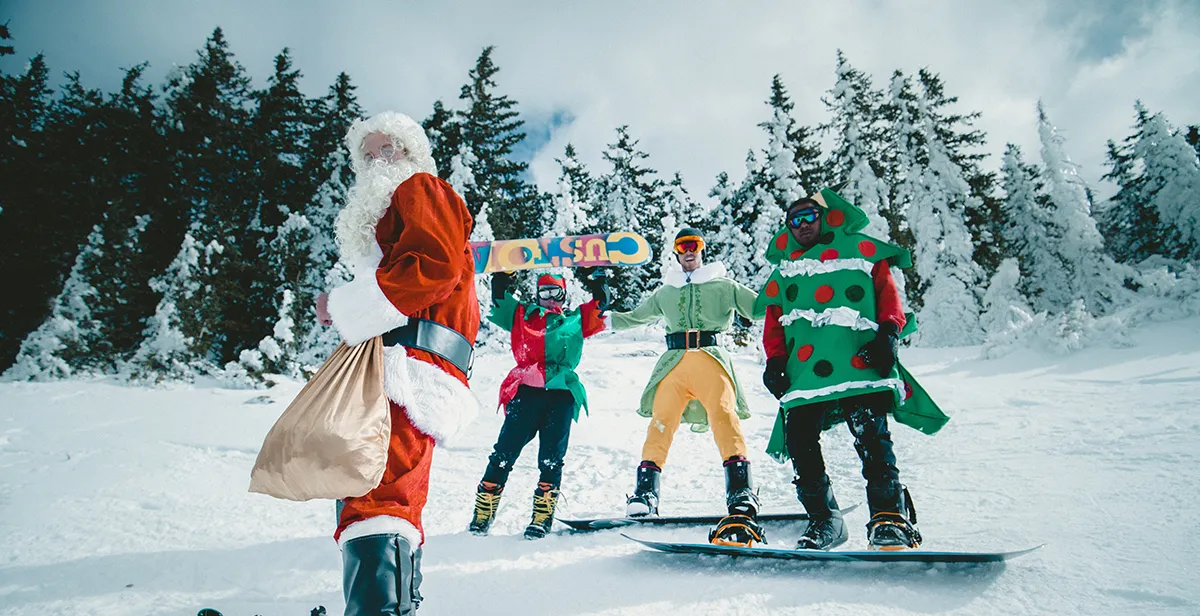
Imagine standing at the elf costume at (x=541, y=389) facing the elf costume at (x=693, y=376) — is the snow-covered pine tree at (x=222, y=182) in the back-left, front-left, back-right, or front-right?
back-left

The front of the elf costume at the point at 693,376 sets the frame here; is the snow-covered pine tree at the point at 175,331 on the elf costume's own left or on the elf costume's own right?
on the elf costume's own right

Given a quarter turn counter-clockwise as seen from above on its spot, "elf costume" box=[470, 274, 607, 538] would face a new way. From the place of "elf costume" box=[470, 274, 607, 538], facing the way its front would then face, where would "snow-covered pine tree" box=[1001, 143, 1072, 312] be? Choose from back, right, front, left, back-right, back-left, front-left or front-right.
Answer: front-left

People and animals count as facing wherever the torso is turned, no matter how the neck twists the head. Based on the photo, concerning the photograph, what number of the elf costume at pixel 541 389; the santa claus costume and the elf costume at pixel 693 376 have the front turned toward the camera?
2

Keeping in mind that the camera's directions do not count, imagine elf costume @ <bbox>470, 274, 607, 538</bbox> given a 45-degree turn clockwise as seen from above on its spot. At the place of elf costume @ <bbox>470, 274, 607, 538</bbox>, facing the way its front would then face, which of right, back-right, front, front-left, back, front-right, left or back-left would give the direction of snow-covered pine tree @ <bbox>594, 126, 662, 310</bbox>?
back-right

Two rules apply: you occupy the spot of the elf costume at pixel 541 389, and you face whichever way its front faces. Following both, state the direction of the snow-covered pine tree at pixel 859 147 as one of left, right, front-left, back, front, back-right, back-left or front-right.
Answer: back-left

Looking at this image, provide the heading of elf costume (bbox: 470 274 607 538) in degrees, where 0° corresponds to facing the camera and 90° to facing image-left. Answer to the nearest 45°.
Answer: approximately 0°
